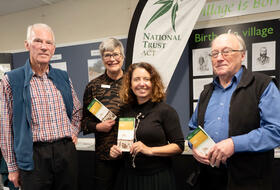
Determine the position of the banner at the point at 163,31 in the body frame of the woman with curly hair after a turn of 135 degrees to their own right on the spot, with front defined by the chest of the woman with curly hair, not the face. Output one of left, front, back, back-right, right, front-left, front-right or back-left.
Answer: front

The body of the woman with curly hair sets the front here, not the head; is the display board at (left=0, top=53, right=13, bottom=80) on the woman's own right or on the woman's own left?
on the woman's own right

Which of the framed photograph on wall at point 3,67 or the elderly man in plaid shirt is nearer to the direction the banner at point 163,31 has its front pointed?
the elderly man in plaid shirt

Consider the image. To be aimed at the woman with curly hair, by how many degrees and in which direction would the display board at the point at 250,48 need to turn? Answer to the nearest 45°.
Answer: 0° — it already faces them

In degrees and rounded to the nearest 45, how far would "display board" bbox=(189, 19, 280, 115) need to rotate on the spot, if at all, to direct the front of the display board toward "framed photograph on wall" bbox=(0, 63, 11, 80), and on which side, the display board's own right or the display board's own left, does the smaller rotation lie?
approximately 45° to the display board's own right

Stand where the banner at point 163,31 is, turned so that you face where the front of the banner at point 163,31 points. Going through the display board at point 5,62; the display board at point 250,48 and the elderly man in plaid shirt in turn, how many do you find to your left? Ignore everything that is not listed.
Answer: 1

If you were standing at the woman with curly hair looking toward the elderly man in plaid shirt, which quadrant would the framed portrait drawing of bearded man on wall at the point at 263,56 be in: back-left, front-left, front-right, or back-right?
back-right

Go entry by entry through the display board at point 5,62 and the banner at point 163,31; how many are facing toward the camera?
2

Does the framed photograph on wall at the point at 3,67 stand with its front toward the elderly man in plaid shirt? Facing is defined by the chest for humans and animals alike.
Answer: yes

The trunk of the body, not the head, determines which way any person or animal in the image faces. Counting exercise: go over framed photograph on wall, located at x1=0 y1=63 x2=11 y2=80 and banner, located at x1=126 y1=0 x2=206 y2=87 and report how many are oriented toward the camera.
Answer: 2

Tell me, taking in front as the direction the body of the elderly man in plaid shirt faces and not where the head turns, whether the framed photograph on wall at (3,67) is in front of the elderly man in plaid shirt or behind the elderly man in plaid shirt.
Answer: behind
